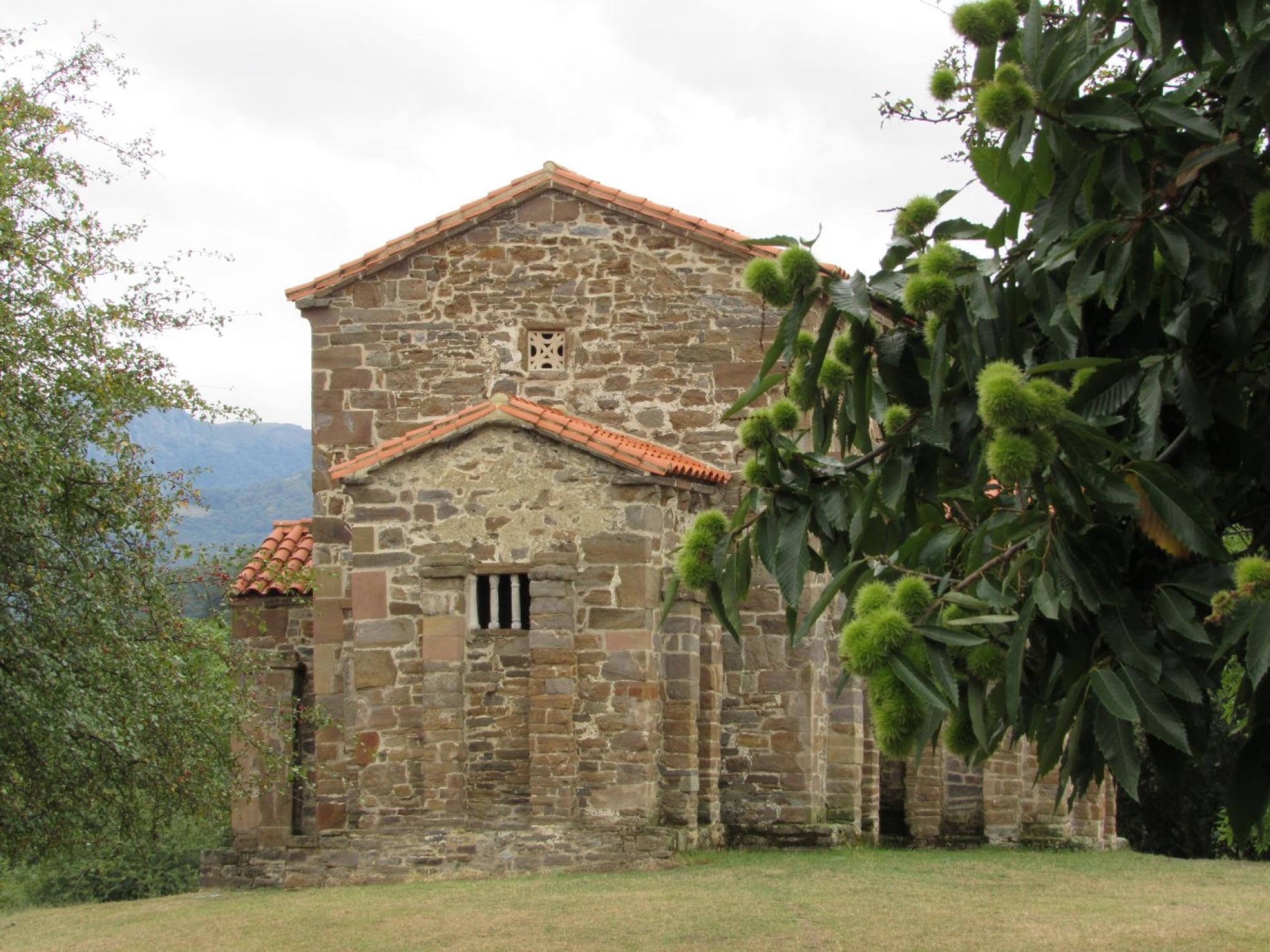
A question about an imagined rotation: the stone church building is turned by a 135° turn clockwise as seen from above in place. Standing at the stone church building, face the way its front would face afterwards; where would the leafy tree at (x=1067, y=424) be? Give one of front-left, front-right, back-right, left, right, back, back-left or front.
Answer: front-right
